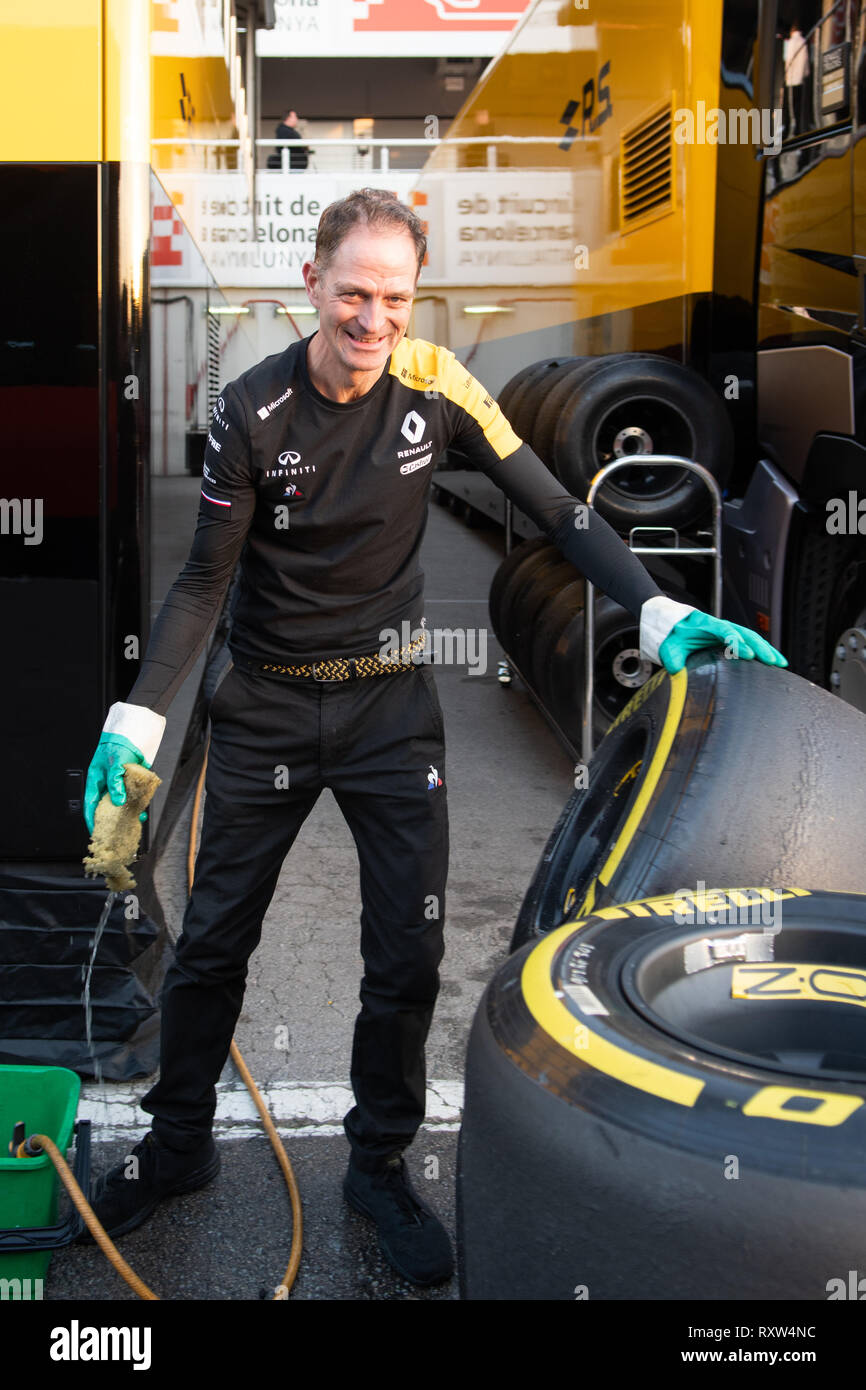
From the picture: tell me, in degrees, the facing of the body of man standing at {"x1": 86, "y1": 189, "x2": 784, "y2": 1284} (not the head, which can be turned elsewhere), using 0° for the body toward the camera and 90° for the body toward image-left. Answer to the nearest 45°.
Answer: approximately 0°

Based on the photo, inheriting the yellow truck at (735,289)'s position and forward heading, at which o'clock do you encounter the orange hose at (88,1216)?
The orange hose is roughly at 2 o'clock from the yellow truck.

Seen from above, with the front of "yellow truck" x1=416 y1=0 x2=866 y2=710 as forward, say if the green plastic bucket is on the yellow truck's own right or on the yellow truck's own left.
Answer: on the yellow truck's own right

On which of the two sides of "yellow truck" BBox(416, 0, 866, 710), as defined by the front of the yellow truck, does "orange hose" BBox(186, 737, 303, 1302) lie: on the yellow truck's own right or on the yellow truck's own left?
on the yellow truck's own right

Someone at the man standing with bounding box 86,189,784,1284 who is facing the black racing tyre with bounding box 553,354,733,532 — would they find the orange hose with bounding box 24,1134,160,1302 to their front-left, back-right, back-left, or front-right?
back-left

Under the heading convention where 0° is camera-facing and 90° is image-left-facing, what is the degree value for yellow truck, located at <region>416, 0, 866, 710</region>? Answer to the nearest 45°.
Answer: approximately 315°

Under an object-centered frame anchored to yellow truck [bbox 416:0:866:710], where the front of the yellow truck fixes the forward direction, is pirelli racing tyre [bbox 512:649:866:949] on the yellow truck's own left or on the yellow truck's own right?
on the yellow truck's own right

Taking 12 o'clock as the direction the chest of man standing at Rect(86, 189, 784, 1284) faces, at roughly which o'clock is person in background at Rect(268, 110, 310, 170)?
The person in background is roughly at 6 o'clock from the man standing.

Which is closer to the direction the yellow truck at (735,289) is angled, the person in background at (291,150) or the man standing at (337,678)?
the man standing

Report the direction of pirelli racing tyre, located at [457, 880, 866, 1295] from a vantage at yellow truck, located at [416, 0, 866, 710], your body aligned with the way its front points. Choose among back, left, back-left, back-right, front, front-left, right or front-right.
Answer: front-right
